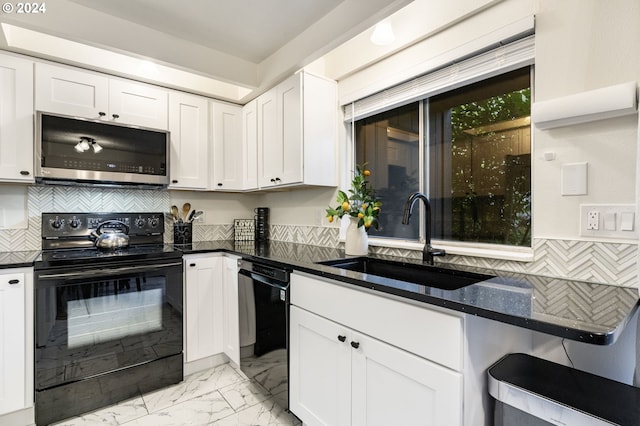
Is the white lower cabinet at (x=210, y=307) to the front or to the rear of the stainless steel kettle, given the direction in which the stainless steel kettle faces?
to the rear

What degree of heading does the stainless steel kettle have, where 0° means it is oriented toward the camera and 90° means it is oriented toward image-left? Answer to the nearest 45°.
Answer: approximately 90°

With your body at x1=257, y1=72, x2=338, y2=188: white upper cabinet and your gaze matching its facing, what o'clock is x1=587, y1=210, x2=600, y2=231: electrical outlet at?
The electrical outlet is roughly at 9 o'clock from the white upper cabinet.

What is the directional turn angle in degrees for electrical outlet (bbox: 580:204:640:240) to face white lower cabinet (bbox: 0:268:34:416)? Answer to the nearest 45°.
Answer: approximately 45° to its right

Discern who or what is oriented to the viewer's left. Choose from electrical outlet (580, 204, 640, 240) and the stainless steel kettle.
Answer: the stainless steel kettle

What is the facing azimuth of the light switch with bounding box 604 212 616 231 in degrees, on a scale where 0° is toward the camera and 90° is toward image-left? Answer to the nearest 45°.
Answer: approximately 0°

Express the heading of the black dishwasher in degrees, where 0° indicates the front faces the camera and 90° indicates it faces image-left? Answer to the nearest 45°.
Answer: approximately 45°

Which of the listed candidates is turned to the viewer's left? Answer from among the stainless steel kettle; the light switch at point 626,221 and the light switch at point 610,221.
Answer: the stainless steel kettle
